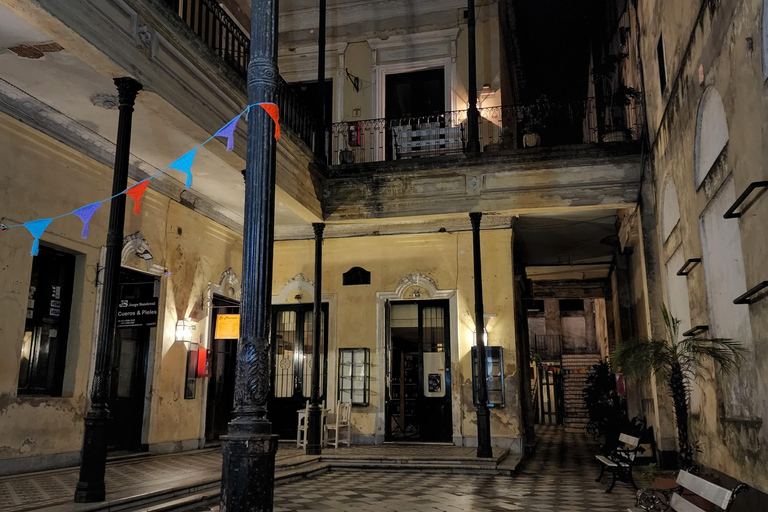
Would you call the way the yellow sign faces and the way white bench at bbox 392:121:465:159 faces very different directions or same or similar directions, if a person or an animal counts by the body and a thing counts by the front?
very different directions

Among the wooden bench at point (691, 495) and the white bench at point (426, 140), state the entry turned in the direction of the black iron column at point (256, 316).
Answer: the wooden bench

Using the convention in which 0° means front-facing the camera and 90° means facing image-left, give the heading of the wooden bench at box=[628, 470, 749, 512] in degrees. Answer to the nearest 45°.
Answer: approximately 45°

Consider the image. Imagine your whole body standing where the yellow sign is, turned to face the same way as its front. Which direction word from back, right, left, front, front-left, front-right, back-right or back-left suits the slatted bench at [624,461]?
front-left

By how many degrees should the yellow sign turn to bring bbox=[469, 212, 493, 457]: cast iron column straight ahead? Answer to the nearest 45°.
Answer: approximately 45° to its left

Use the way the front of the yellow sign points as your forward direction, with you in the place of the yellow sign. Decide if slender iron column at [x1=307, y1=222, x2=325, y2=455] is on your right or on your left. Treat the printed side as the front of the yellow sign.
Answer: on your left

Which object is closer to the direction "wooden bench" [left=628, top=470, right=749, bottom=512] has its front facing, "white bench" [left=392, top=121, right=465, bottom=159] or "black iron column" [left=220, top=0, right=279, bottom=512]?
the black iron column
